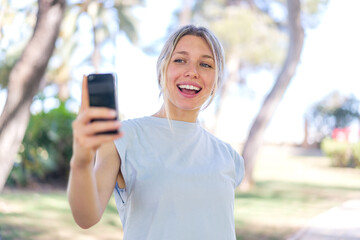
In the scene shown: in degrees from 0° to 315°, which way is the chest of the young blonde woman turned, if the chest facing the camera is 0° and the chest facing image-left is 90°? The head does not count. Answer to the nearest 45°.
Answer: approximately 0°

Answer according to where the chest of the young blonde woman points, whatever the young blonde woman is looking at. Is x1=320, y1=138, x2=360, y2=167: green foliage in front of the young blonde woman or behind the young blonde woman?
behind

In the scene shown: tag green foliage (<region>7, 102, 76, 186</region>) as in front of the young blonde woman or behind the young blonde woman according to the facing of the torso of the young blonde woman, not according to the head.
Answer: behind

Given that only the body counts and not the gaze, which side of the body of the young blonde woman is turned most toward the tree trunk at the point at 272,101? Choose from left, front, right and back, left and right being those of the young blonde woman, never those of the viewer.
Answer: back

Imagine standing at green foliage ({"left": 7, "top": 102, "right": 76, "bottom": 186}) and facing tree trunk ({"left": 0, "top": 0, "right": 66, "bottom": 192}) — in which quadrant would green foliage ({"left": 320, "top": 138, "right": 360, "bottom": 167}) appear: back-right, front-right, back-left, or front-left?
back-left

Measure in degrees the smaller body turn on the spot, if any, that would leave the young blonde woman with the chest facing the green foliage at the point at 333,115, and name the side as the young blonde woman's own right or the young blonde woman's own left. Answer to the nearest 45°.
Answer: approximately 180°
